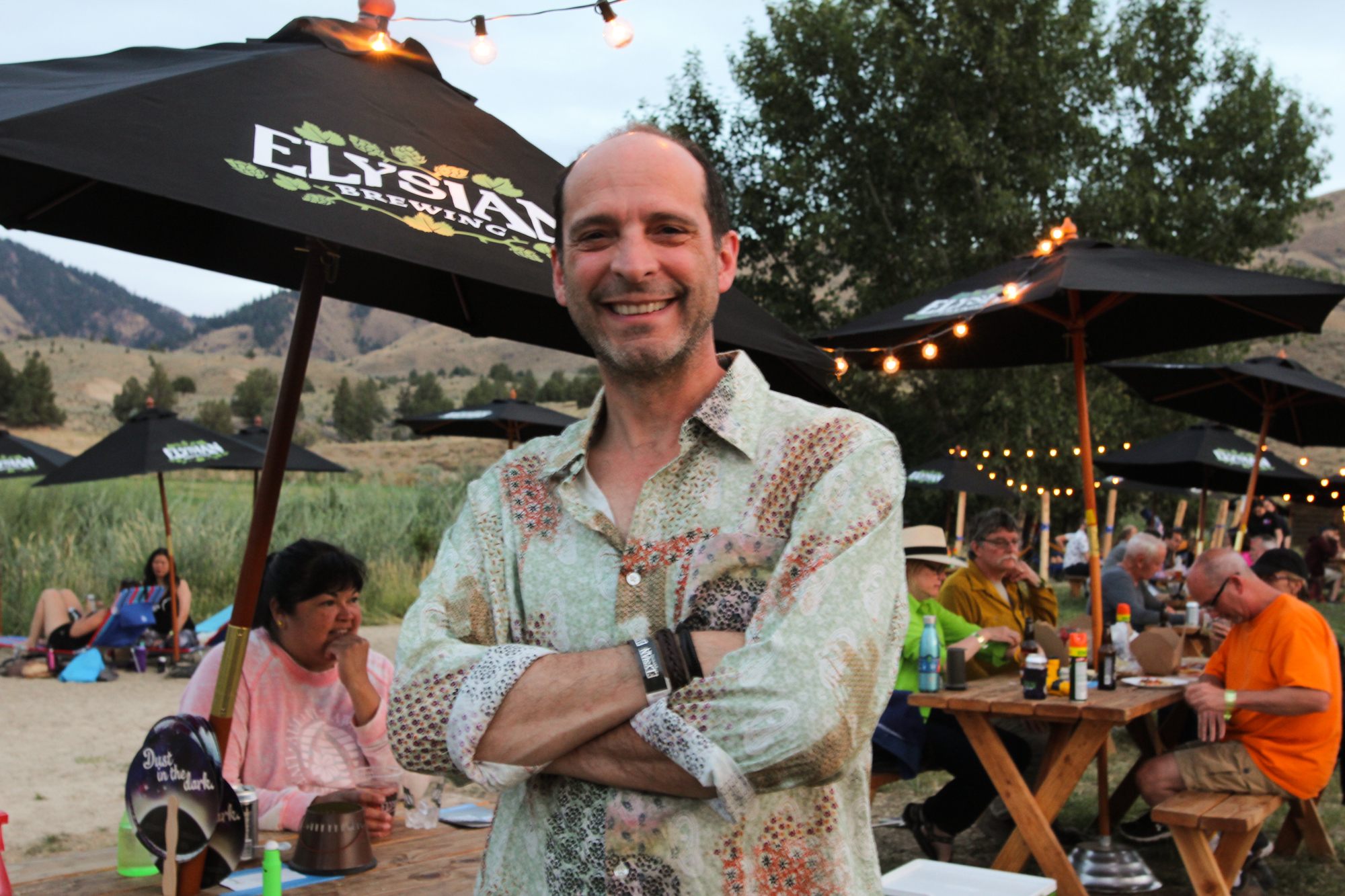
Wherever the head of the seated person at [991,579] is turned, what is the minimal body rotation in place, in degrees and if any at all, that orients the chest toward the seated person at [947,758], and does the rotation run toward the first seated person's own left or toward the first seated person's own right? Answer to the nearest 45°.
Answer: approximately 45° to the first seated person's own right

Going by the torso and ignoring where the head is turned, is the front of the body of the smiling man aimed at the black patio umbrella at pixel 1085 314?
no

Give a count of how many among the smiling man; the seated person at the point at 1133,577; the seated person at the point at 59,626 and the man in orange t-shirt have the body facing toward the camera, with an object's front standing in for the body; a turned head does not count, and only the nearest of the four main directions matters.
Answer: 1

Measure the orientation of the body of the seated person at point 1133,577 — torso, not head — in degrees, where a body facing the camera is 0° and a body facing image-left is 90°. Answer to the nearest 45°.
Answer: approximately 270°

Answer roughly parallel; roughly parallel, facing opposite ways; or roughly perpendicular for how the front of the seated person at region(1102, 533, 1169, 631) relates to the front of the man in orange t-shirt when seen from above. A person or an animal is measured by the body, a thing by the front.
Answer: roughly parallel, facing opposite ways

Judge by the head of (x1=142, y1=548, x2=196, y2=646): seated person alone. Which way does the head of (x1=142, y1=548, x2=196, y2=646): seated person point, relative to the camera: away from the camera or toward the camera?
toward the camera

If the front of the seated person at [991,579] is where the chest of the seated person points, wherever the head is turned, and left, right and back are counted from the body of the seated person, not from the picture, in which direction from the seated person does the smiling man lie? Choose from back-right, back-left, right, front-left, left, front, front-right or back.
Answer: front-right

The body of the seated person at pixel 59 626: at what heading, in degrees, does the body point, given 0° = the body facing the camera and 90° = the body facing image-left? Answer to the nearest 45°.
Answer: approximately 90°

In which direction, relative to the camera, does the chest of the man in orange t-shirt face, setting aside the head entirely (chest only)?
to the viewer's left

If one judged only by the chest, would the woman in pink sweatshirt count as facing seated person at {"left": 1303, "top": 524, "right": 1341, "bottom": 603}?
no

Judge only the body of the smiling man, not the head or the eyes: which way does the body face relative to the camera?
toward the camera

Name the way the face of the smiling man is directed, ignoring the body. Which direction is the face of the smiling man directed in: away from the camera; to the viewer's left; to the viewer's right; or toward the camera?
toward the camera
